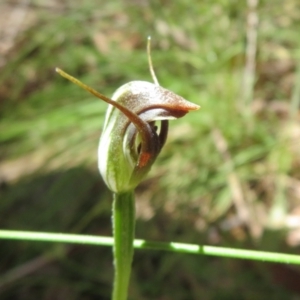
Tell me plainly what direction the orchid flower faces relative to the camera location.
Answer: facing the viewer and to the right of the viewer
